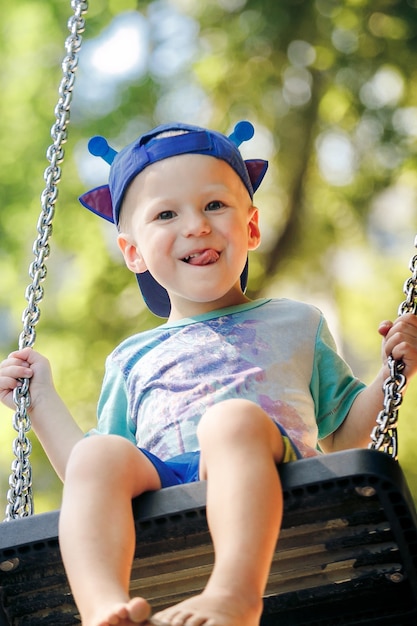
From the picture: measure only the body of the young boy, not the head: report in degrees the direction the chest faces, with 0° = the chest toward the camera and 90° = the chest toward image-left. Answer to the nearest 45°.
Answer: approximately 0°
